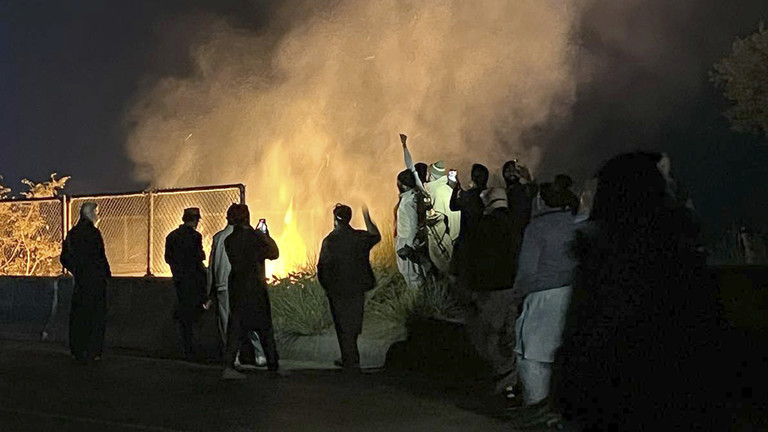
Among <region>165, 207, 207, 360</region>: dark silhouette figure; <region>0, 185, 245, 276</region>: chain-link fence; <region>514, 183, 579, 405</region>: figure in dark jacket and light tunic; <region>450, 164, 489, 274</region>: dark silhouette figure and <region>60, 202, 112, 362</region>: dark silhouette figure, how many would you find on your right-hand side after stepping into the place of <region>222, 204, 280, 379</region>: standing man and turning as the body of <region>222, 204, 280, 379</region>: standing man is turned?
2

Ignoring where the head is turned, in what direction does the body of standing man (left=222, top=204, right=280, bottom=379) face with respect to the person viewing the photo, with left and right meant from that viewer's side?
facing away from the viewer and to the right of the viewer

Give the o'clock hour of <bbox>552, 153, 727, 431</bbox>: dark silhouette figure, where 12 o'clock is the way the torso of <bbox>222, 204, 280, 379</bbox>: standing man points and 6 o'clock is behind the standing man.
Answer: The dark silhouette figure is roughly at 4 o'clock from the standing man.

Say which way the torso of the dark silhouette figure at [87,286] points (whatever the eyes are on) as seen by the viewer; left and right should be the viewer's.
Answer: facing away from the viewer and to the right of the viewer

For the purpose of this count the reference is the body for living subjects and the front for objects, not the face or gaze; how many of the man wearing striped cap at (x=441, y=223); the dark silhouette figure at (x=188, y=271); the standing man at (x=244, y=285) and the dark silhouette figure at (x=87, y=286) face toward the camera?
0

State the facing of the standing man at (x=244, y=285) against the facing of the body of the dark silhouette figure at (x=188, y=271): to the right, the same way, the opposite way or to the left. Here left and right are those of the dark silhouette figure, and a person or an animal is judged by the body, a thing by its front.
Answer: the same way

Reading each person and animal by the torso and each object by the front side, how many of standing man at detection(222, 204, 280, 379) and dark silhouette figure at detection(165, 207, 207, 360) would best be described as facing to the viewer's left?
0

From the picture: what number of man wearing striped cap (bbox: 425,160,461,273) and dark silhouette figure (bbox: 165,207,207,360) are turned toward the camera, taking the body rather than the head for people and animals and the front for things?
0

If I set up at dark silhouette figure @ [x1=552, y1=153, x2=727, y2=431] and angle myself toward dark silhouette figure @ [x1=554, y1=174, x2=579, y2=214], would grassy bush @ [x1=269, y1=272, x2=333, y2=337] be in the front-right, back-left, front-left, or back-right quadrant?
front-left
